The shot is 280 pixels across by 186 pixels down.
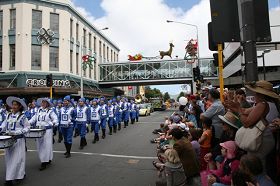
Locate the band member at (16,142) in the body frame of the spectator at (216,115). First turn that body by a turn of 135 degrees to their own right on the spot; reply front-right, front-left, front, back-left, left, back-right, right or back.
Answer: back-left

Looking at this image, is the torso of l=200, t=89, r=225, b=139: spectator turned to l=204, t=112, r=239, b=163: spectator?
no

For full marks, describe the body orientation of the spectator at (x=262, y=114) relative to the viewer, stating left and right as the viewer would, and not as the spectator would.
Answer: facing to the left of the viewer

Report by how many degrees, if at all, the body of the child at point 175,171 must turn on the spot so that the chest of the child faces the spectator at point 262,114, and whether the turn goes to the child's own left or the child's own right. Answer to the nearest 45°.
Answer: approximately 180°

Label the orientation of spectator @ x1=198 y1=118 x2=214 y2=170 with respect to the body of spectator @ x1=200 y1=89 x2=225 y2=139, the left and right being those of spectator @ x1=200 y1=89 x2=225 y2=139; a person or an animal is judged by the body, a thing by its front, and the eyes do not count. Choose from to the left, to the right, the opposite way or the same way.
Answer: the same way

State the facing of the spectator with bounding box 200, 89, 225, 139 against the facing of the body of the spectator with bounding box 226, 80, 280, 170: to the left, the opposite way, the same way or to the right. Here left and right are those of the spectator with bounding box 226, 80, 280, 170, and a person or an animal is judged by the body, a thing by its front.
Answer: the same way

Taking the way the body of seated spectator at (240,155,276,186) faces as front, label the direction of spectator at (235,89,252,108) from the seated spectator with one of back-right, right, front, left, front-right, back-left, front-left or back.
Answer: front-right

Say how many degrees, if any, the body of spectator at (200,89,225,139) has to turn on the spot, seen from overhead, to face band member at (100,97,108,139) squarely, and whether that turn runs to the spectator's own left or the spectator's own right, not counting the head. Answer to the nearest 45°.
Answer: approximately 45° to the spectator's own right

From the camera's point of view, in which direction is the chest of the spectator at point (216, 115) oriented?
to the viewer's left

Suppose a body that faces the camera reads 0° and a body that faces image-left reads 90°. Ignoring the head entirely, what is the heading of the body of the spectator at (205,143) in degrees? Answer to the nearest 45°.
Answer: approximately 90°
